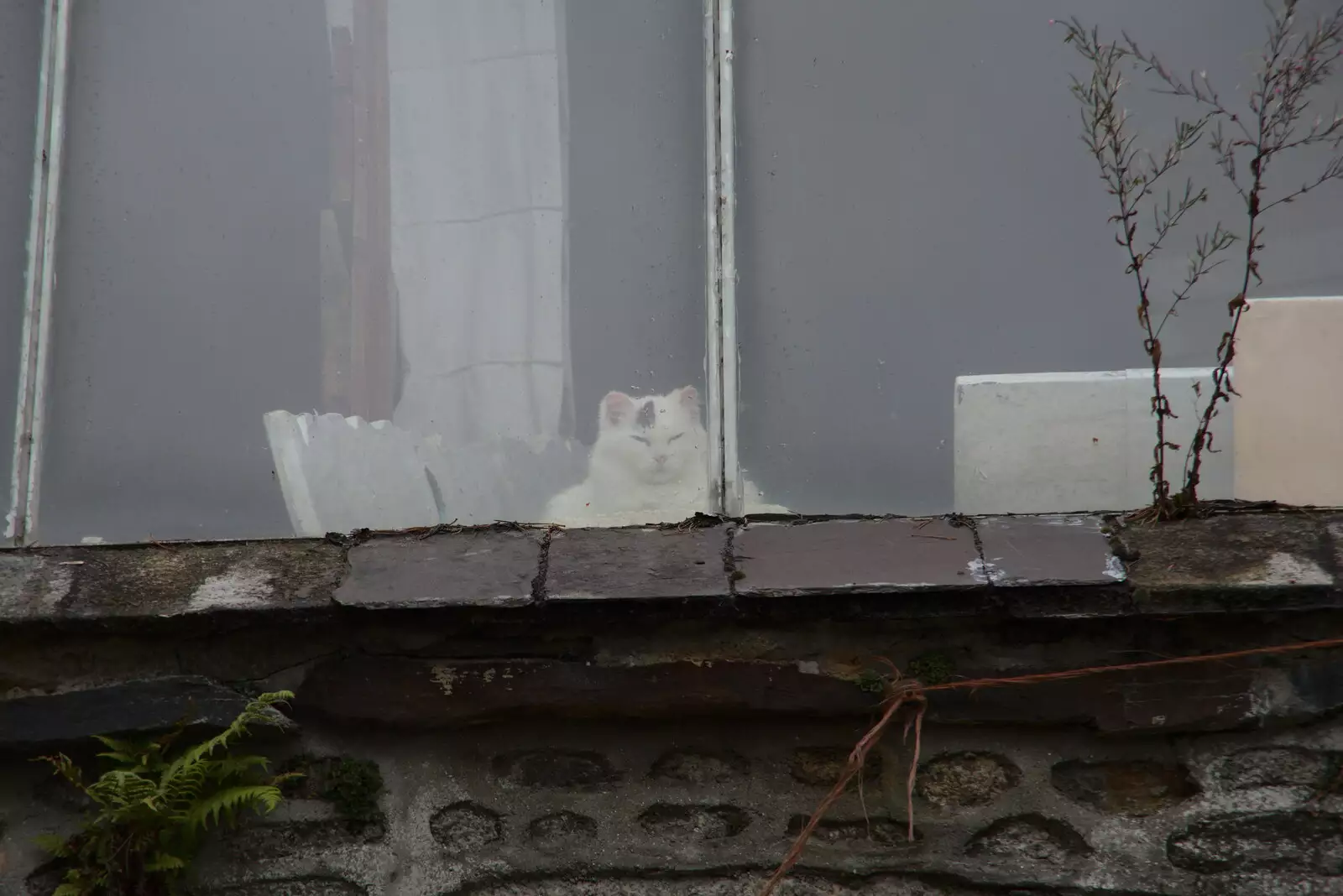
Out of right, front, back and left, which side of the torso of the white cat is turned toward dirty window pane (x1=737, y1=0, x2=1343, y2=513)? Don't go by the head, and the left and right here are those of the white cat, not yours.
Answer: left

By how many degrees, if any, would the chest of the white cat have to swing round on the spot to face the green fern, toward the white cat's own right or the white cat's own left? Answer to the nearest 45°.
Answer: approximately 45° to the white cat's own right

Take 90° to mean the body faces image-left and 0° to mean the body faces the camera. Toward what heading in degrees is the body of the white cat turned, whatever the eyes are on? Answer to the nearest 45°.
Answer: approximately 0°
